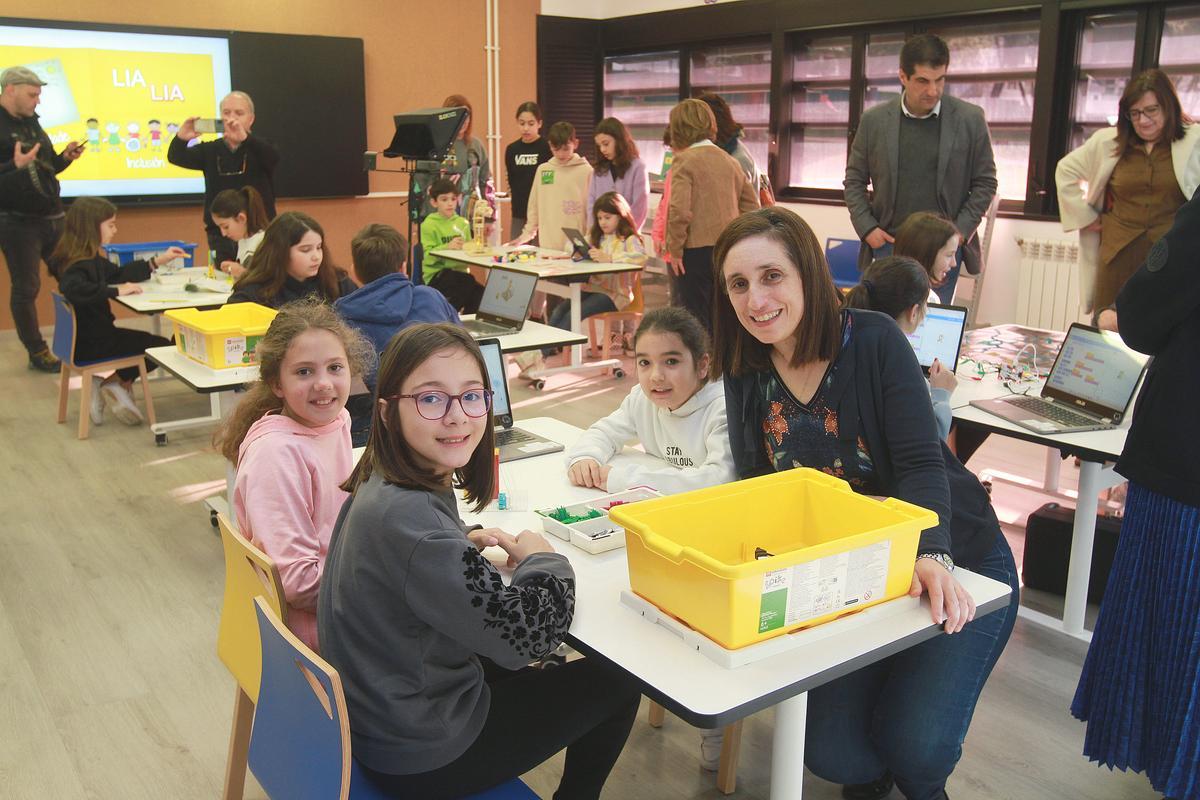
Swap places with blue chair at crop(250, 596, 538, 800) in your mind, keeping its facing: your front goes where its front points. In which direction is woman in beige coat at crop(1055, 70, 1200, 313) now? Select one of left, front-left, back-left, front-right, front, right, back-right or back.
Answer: front

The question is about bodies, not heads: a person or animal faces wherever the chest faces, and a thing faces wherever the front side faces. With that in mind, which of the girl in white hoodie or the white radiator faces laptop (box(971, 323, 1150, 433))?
the white radiator

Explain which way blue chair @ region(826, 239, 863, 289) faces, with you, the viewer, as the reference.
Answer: facing away from the viewer and to the right of the viewer

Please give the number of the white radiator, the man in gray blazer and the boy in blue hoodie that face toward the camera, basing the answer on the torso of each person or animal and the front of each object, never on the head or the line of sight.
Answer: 2

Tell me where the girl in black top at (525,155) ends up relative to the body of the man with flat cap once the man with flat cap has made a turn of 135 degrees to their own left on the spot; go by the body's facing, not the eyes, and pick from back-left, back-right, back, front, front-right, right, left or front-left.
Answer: right

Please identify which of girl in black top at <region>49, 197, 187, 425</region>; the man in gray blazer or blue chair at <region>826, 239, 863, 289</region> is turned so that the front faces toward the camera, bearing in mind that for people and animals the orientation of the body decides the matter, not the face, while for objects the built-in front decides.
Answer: the man in gray blazer

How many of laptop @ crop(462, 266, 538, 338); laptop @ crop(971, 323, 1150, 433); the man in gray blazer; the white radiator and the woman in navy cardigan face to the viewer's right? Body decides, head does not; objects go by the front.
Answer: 0

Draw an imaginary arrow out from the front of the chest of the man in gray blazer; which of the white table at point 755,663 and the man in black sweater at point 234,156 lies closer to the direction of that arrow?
the white table

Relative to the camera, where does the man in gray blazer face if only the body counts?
toward the camera

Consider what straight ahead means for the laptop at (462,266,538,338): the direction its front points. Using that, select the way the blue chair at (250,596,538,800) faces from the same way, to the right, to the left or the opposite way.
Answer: the opposite way

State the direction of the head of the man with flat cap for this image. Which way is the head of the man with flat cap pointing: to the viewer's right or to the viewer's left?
to the viewer's right

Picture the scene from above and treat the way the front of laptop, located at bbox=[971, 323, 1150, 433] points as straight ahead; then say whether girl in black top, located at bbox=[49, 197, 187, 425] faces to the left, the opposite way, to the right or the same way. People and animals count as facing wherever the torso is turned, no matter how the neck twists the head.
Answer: the opposite way

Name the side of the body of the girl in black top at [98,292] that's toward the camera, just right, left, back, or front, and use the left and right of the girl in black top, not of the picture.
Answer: right

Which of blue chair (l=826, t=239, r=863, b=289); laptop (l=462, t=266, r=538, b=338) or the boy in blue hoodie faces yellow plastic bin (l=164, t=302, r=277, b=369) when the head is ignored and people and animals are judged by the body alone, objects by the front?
the laptop

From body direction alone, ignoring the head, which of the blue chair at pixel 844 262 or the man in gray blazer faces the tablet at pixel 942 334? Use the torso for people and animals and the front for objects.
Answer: the man in gray blazer
